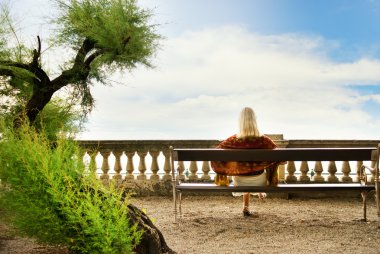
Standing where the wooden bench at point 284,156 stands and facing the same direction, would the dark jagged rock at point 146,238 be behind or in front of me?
behind

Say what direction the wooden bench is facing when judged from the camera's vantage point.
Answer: facing away from the viewer

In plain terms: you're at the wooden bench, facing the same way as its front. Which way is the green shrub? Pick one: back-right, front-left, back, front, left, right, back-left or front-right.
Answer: back-left

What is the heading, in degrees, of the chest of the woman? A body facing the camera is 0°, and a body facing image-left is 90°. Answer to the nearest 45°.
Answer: approximately 180°
